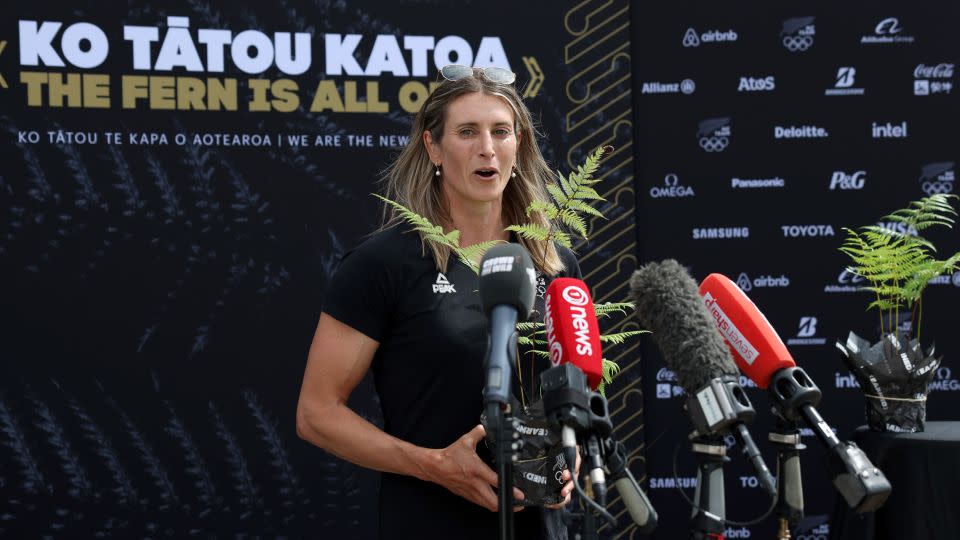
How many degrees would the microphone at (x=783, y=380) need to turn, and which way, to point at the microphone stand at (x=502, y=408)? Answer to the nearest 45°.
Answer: approximately 90° to its left

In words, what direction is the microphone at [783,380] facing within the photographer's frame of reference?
facing away from the viewer and to the left of the viewer
